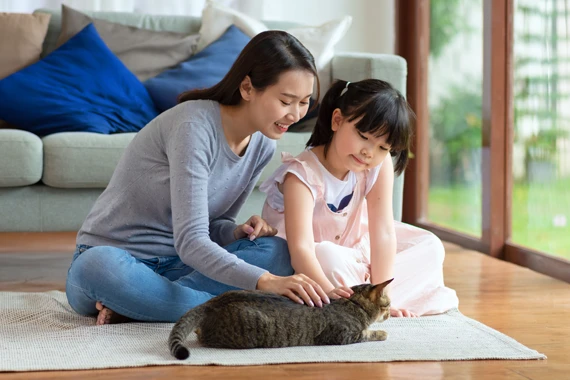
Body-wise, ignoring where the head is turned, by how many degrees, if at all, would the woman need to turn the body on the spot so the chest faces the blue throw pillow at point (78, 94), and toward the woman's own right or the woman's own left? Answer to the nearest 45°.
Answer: approximately 135° to the woman's own left

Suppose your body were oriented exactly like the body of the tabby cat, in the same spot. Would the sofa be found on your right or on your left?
on your left

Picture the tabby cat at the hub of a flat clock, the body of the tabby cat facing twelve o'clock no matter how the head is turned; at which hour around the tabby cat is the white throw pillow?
The white throw pillow is roughly at 9 o'clock from the tabby cat.

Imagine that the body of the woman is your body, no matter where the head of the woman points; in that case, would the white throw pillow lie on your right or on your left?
on your left

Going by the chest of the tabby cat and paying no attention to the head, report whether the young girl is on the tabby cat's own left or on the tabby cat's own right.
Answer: on the tabby cat's own left

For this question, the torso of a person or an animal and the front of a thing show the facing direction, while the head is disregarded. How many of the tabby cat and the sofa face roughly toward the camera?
1

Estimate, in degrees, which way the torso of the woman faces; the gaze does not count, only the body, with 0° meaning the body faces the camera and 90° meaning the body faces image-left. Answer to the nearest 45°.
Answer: approximately 315°

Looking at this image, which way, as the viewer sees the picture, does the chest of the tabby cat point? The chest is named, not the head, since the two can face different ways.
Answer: to the viewer's right

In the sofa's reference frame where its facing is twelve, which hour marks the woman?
The woman is roughly at 11 o'clock from the sofa.

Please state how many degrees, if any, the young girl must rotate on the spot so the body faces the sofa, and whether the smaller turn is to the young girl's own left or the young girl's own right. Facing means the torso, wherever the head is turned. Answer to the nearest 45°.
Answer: approximately 180°
